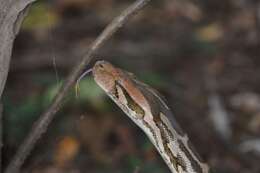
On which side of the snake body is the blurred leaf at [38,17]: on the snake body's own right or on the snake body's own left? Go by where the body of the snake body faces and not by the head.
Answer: on the snake body's own right

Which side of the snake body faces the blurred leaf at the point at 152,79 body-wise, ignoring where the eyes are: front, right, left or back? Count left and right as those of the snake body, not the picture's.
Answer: right

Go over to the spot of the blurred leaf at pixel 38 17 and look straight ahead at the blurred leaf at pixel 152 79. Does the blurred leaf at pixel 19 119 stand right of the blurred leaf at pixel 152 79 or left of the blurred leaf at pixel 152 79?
right

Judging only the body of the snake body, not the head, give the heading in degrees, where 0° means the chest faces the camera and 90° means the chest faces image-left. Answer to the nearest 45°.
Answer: approximately 90°
